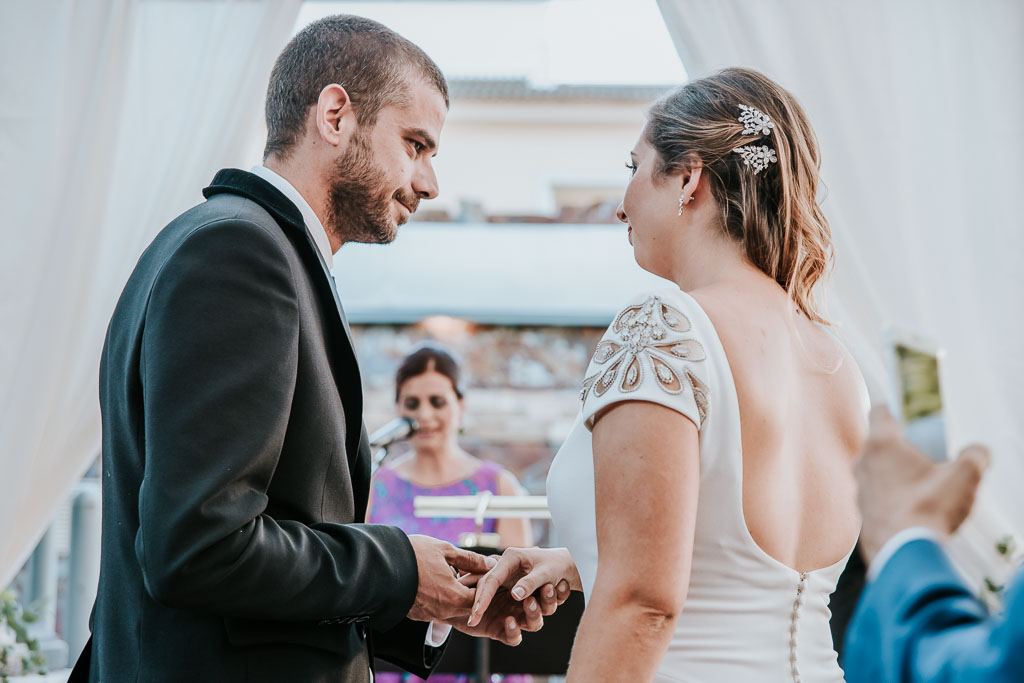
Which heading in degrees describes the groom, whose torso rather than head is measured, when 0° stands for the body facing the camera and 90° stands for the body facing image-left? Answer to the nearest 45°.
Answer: approximately 270°

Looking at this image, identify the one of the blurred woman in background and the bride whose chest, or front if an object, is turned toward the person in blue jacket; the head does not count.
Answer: the blurred woman in background

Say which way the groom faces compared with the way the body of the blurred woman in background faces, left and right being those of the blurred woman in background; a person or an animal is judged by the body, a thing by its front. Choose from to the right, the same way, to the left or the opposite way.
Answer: to the left

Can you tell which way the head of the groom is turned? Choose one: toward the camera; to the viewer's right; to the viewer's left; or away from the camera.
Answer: to the viewer's right

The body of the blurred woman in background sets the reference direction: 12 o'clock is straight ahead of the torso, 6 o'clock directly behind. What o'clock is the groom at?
The groom is roughly at 12 o'clock from the blurred woman in background.

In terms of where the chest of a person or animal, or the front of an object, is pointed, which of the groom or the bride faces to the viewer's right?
the groom

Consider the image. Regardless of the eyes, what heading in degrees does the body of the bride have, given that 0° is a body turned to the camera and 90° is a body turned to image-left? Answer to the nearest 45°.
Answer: approximately 135°

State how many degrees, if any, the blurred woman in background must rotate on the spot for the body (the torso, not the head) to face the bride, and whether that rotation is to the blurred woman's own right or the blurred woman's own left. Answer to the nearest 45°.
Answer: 0° — they already face them

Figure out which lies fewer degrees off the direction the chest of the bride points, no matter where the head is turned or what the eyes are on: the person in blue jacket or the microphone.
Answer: the microphone
